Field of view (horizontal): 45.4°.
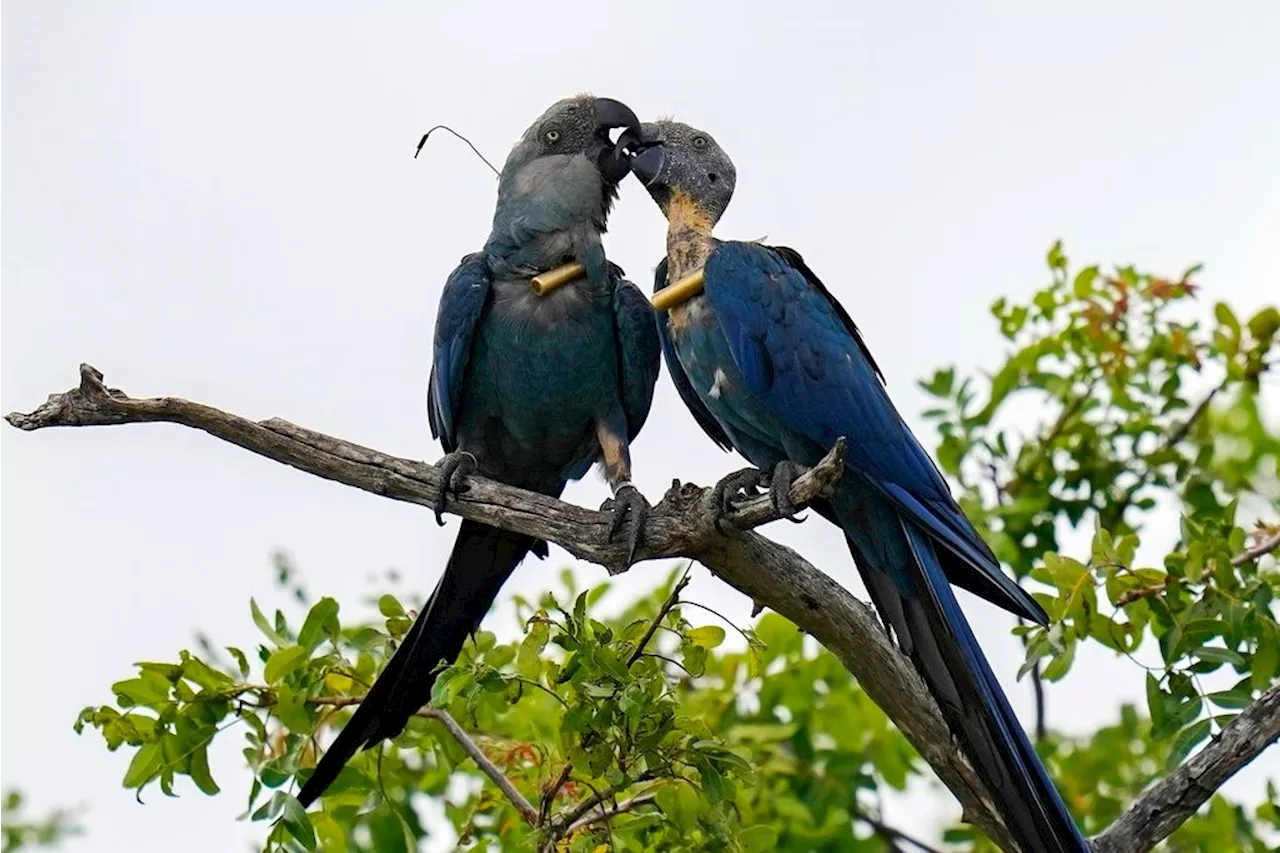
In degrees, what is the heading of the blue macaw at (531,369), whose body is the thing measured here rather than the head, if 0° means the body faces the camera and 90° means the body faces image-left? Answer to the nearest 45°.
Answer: approximately 0°
